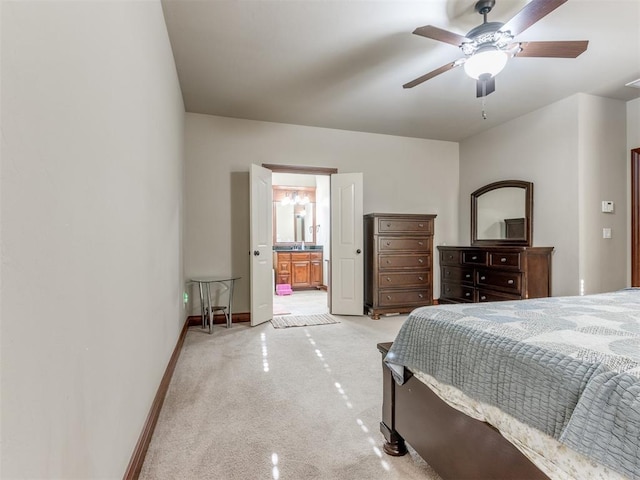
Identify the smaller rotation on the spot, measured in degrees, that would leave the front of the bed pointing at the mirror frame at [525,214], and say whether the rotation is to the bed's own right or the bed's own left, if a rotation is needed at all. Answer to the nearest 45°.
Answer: approximately 45° to the bed's own right

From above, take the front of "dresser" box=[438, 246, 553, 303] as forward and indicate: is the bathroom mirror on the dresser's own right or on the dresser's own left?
on the dresser's own right

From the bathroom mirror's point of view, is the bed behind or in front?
in front

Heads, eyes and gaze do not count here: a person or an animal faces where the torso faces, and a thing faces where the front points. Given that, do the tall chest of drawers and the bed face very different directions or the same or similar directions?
very different directions

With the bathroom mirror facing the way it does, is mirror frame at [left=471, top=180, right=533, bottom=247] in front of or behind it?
in front

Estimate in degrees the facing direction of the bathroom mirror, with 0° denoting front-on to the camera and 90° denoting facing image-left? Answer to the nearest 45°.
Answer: approximately 0°

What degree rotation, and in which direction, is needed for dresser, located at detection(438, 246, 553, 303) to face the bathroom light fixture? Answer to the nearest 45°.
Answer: approximately 90° to its right

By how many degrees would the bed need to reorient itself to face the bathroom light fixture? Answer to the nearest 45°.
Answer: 0° — it already faces it

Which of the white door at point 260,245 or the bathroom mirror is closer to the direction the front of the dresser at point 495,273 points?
the white door

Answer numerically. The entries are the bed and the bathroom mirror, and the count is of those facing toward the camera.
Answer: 1

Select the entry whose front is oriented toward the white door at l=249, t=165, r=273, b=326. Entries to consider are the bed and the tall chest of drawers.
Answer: the bed

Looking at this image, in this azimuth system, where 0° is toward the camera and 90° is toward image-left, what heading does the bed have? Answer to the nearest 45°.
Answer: approximately 135°

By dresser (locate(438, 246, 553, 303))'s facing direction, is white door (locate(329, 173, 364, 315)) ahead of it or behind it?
ahead
